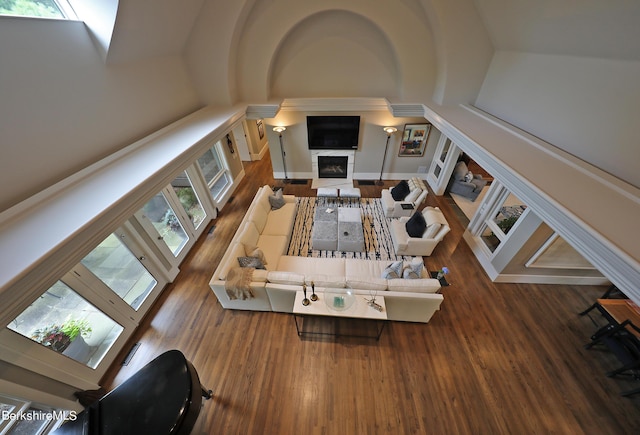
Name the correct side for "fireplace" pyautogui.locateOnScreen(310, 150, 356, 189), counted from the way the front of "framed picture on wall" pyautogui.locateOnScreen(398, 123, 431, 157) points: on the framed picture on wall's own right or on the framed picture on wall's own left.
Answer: on the framed picture on wall's own right

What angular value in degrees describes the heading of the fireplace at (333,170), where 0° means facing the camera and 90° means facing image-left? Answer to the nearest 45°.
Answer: approximately 0°

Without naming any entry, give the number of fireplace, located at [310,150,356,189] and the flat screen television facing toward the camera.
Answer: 2

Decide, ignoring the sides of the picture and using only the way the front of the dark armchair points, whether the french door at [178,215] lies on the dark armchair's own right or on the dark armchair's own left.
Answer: on the dark armchair's own right
